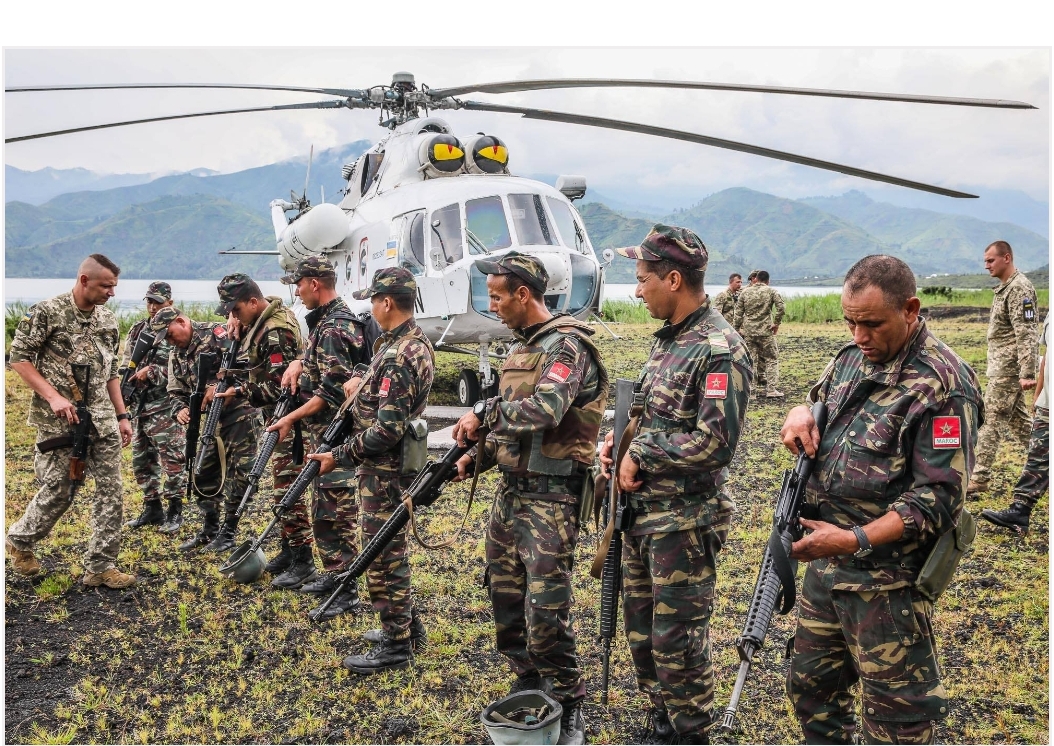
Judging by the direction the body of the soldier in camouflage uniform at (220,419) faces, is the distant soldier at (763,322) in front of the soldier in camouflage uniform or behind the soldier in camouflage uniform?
behind

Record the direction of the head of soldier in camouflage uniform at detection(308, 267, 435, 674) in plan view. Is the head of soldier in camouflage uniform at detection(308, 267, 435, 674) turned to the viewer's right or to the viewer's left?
to the viewer's left

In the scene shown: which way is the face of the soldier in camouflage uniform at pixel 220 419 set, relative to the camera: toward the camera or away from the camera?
toward the camera

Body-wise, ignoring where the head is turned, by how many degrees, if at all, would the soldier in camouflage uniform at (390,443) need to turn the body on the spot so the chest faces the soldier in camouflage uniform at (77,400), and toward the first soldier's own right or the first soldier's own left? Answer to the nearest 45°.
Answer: approximately 45° to the first soldier's own right

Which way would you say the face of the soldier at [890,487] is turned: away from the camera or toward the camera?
toward the camera

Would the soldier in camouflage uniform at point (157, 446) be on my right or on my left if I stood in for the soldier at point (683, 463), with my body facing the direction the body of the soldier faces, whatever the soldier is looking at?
on my right

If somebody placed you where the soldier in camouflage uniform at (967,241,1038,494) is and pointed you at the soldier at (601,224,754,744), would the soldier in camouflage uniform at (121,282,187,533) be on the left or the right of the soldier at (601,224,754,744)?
right

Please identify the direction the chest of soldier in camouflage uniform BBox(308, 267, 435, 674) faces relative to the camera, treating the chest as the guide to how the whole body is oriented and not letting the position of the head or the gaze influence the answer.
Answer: to the viewer's left

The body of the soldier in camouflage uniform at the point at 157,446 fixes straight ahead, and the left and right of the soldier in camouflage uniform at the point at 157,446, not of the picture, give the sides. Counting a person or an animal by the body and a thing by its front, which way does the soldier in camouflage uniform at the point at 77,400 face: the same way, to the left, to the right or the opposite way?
to the left

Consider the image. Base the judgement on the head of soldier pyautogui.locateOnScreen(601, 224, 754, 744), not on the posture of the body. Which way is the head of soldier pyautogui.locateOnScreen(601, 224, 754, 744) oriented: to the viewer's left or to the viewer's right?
to the viewer's left

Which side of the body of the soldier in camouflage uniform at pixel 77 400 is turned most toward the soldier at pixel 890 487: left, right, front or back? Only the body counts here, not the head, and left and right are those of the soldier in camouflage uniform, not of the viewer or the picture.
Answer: front

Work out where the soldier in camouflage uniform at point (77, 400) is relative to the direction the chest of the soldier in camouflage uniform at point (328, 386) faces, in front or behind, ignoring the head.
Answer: in front

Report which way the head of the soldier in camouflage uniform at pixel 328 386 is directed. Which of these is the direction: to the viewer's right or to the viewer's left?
to the viewer's left

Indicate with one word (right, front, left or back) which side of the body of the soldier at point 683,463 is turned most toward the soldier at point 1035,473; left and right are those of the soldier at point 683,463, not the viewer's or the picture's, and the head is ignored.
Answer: back

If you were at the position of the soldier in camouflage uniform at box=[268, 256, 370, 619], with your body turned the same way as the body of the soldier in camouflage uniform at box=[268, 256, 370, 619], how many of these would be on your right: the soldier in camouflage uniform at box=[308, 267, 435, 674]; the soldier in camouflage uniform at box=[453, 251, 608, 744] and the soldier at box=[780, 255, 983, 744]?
0

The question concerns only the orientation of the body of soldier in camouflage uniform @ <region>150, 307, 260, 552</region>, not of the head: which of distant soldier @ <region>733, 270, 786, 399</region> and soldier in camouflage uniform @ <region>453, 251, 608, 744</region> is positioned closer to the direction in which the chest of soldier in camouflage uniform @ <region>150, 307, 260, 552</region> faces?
the soldier in camouflage uniform
